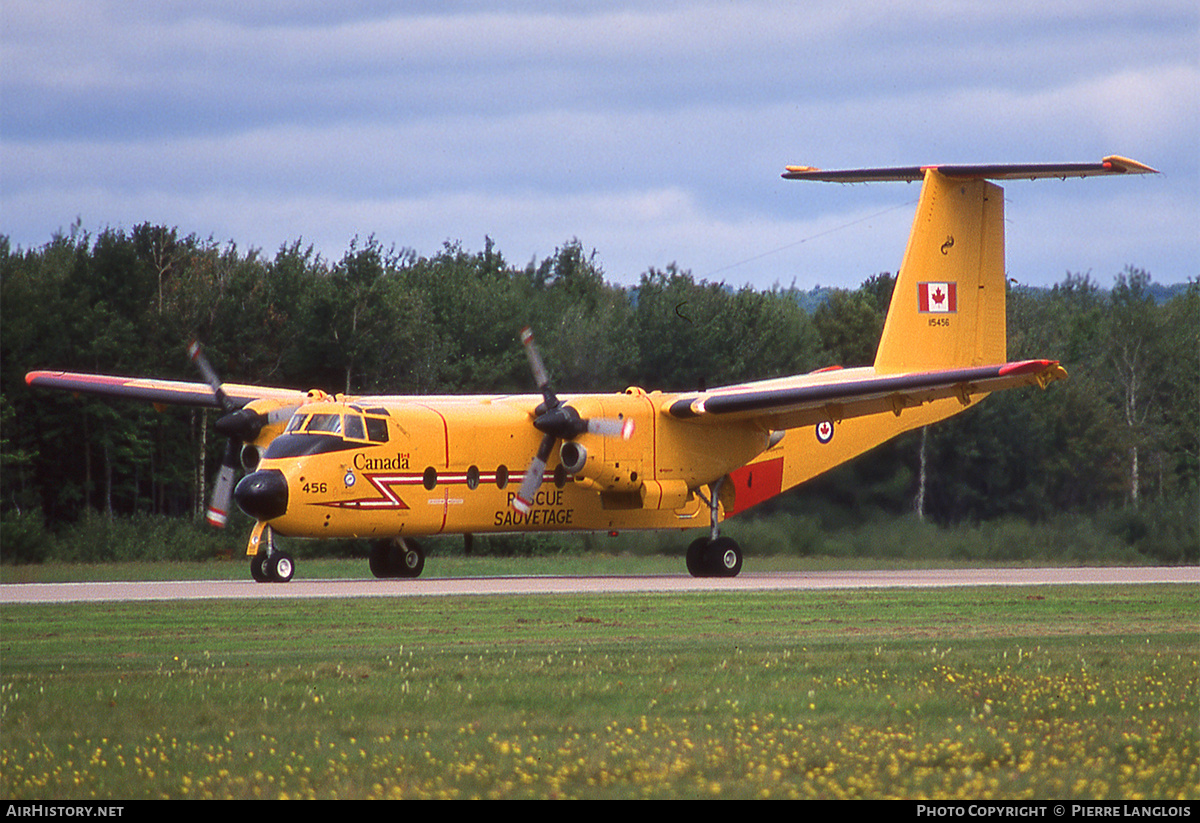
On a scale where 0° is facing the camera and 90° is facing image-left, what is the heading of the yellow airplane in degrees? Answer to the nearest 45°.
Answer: approximately 45°
